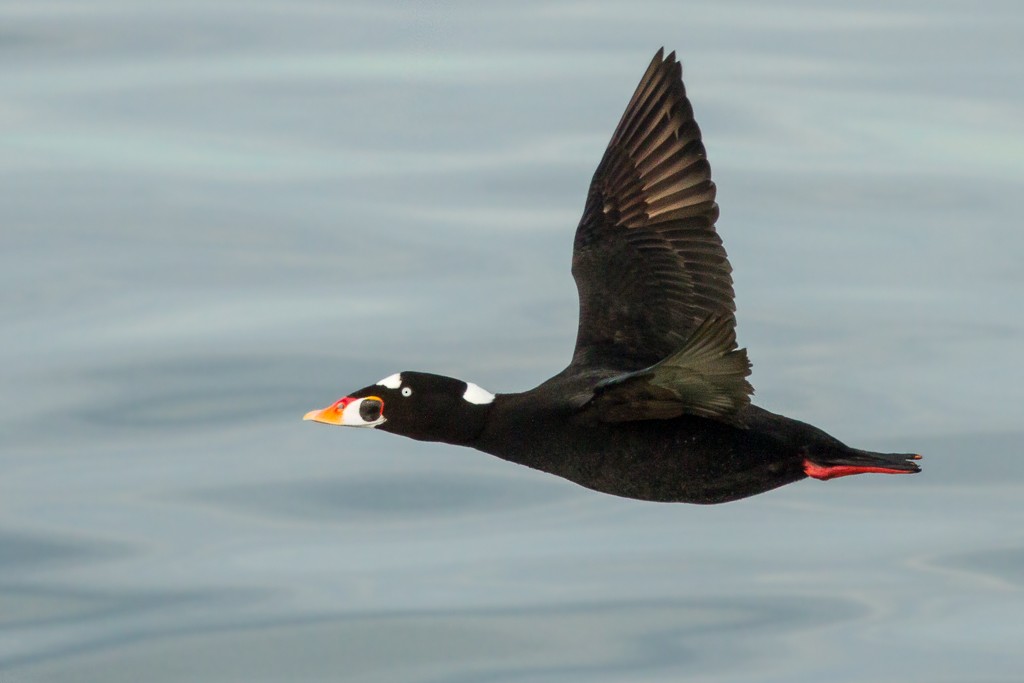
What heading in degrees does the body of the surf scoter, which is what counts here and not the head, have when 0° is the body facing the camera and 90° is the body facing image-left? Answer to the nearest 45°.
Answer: approximately 90°
